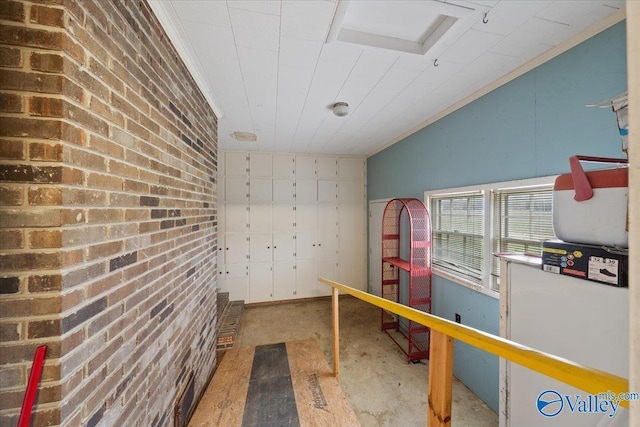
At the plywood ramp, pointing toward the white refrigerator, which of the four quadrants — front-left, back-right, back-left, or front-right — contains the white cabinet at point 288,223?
back-left

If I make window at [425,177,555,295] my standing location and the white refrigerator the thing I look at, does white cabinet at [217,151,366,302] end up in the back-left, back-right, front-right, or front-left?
back-right

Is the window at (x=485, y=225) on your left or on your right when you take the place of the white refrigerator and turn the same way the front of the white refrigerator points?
on your right

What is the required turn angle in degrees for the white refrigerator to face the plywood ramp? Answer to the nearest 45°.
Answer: approximately 45° to its right

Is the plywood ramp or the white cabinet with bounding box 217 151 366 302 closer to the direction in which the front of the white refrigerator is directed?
the plywood ramp

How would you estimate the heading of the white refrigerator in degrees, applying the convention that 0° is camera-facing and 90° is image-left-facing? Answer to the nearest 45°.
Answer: approximately 45°

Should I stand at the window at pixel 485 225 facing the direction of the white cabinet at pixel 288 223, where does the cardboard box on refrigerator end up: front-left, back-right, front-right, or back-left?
back-left
